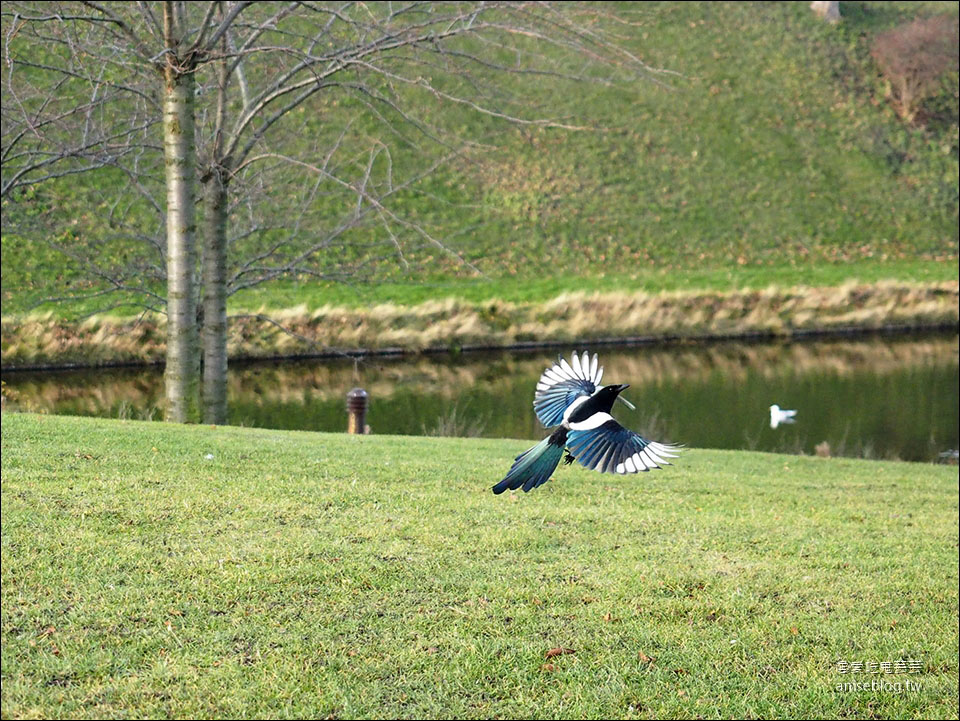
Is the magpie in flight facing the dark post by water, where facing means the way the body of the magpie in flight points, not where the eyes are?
no

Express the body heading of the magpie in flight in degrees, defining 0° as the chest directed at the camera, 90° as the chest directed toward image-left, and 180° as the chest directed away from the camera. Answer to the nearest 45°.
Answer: approximately 225°

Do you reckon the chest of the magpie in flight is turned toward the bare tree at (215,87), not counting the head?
no

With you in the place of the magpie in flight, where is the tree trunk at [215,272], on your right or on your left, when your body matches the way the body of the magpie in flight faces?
on your left
